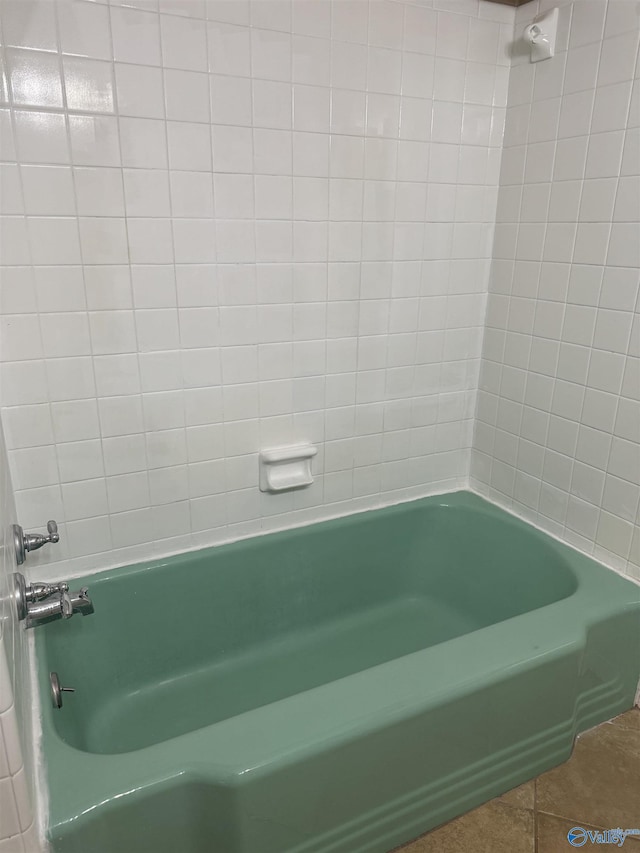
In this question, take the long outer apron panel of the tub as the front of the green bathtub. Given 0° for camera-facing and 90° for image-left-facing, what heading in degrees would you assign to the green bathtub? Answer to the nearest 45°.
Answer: approximately 315°

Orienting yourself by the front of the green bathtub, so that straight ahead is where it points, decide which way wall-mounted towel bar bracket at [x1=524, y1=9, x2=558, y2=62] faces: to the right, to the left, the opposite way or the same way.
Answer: to the right
